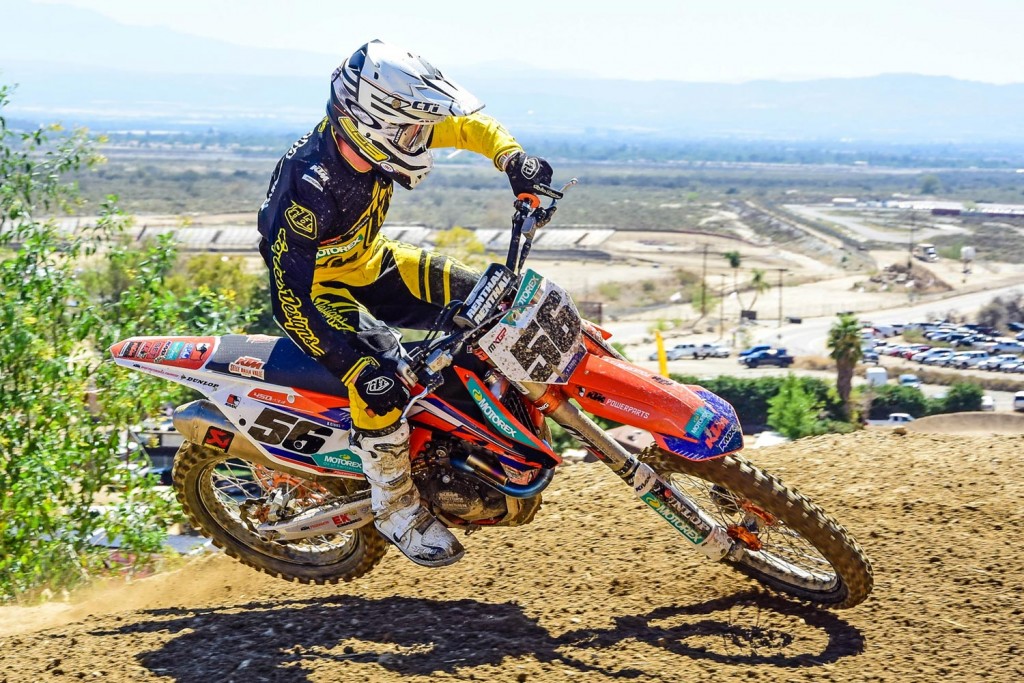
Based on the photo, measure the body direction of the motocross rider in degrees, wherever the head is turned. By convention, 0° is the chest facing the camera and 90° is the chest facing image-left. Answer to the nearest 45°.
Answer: approximately 315°

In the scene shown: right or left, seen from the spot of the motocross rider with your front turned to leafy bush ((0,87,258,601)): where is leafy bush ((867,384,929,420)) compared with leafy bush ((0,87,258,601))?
right

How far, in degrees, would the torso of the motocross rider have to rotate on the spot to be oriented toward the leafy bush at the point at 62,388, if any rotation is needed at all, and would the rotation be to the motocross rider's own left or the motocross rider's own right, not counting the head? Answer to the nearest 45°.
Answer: approximately 180°
